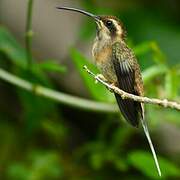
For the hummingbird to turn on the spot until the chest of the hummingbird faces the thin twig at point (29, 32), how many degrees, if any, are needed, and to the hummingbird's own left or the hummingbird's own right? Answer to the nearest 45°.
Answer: approximately 45° to the hummingbird's own right

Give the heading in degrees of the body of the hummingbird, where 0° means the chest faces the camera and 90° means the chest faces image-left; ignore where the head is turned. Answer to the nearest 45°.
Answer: approximately 90°
